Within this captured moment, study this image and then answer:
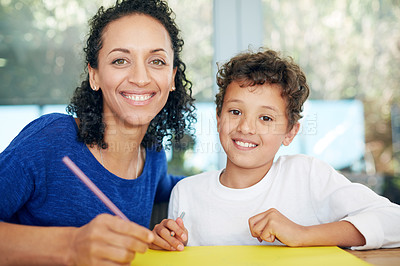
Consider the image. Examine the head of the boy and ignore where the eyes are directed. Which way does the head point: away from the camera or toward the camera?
toward the camera

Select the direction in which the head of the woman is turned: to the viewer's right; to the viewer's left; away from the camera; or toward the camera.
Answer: toward the camera

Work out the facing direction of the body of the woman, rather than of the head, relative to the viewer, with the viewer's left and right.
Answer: facing the viewer and to the right of the viewer

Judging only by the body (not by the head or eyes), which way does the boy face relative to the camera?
toward the camera

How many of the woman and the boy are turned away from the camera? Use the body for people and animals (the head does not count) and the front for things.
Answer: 0
